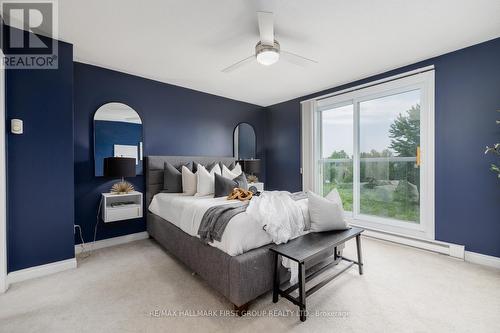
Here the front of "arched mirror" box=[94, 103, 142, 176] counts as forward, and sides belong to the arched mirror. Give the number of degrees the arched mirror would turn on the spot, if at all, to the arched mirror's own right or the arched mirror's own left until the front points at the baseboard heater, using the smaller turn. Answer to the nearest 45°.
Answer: approximately 45° to the arched mirror's own left

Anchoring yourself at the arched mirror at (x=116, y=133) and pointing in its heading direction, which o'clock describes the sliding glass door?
The sliding glass door is roughly at 10 o'clock from the arched mirror.

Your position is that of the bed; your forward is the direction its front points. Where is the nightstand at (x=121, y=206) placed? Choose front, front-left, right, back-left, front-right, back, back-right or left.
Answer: back

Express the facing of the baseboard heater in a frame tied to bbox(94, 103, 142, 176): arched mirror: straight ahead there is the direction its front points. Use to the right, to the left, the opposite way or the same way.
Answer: to the right

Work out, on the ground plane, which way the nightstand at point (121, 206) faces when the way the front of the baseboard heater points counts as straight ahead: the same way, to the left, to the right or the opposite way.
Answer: to the left

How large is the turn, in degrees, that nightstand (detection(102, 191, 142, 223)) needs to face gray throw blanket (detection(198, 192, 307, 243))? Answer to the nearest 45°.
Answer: approximately 45° to its left

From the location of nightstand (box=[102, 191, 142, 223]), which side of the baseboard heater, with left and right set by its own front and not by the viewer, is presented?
front

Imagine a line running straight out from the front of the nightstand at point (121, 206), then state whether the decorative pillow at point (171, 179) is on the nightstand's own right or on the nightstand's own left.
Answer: on the nightstand's own left

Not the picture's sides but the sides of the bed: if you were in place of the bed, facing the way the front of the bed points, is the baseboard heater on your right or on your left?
on your left

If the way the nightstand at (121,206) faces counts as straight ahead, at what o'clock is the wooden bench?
The wooden bench is roughly at 11 o'clock from the nightstand.

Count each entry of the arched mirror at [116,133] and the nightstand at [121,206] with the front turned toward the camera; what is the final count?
2

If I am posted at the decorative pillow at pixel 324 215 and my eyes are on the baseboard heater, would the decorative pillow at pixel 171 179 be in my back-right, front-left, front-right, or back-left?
back-left

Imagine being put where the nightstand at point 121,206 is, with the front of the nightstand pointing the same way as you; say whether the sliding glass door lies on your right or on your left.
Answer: on your left

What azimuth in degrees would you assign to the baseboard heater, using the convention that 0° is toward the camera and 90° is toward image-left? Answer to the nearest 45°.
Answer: approximately 45°

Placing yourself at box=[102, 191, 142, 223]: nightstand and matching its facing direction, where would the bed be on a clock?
The bed is roughly at 11 o'clock from the nightstand.
